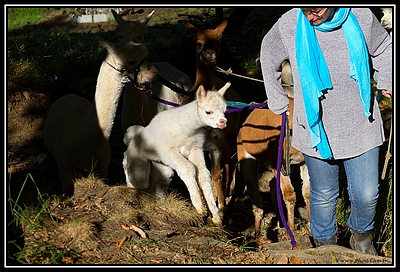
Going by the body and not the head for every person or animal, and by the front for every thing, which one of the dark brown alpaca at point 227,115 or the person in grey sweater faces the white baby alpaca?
the dark brown alpaca

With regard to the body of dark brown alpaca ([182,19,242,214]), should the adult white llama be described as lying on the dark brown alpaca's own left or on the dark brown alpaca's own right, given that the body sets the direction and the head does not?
on the dark brown alpaca's own right

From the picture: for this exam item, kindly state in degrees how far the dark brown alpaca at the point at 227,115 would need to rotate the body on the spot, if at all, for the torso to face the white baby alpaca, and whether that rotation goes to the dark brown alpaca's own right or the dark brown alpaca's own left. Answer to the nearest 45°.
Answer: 0° — it already faces it

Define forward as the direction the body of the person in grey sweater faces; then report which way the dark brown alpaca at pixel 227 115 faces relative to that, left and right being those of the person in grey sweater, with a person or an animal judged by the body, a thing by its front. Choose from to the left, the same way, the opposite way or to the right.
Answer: the same way

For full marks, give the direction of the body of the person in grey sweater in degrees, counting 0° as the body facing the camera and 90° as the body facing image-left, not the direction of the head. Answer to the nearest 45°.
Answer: approximately 0°

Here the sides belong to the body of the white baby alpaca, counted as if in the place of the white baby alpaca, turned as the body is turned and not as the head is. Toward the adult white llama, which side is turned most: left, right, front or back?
back

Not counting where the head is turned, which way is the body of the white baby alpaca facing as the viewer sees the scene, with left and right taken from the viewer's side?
facing the viewer and to the right of the viewer

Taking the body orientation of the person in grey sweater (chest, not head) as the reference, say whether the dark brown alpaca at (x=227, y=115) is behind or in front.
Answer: behind

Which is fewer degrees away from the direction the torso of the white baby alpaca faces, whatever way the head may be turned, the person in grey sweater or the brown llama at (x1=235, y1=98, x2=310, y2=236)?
the person in grey sweater

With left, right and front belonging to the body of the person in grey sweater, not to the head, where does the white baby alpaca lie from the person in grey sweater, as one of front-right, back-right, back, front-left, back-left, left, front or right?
back-right

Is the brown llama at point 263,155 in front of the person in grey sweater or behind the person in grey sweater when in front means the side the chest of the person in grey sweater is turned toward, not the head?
behind

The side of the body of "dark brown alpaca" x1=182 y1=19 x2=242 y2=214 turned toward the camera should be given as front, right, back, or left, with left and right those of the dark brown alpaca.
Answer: front

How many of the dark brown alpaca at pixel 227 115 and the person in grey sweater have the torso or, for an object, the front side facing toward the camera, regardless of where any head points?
2

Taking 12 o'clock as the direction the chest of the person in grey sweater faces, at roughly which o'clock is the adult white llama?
The adult white llama is roughly at 4 o'clock from the person in grey sweater.
